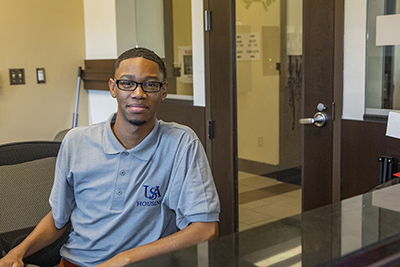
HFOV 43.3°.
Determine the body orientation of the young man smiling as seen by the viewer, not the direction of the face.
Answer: toward the camera

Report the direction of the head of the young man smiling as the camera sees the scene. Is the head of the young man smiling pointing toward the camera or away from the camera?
toward the camera
